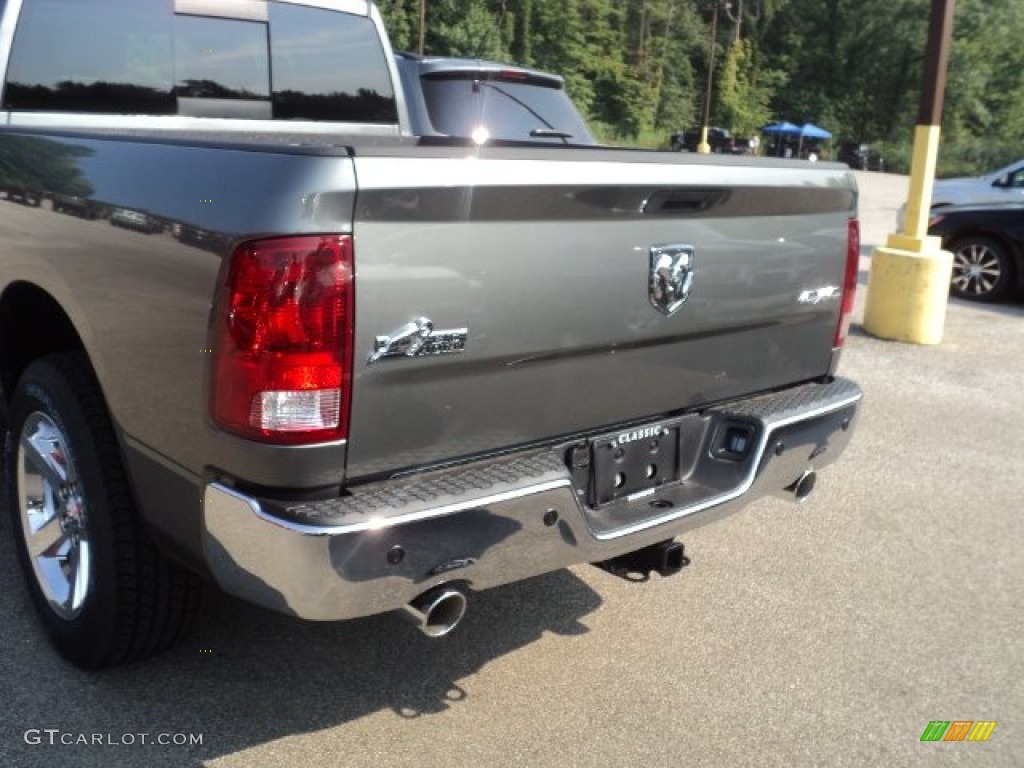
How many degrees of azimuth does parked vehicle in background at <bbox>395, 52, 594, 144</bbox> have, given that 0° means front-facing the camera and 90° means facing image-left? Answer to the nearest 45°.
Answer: approximately 135°

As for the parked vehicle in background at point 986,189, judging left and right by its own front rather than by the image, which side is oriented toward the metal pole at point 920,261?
left

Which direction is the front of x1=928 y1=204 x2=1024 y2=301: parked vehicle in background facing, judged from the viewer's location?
facing to the left of the viewer

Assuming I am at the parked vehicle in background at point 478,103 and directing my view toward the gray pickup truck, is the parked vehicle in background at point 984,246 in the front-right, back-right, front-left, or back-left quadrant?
back-left

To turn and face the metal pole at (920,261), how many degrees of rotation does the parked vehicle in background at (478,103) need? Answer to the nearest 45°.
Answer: approximately 135° to its right

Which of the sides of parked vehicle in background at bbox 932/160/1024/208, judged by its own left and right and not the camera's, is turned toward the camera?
left

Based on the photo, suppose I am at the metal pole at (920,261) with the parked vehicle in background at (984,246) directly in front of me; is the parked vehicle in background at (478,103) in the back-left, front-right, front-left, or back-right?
back-left
